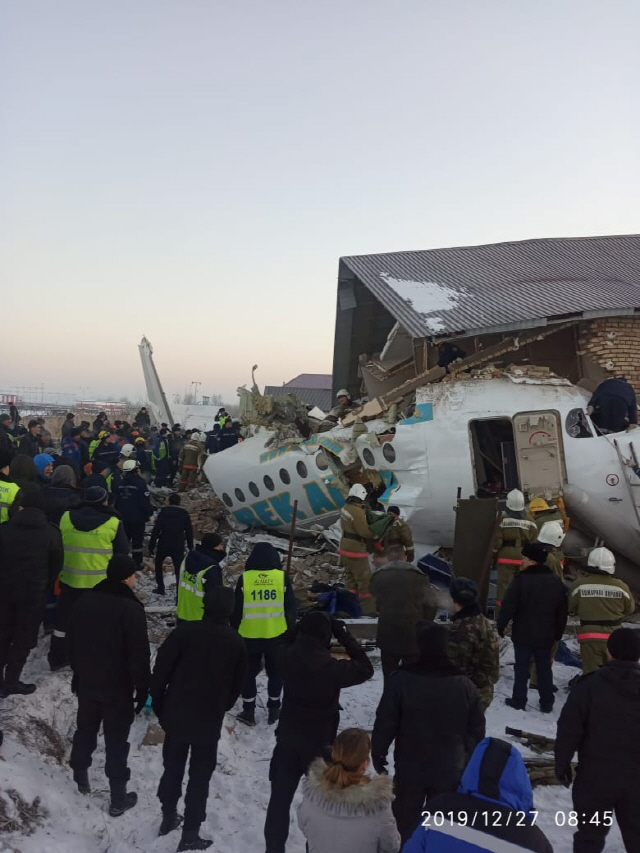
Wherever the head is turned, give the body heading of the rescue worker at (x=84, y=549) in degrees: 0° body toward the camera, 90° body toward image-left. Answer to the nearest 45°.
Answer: approximately 225°

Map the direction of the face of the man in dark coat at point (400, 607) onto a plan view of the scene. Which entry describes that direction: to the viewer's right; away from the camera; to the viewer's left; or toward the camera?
away from the camera

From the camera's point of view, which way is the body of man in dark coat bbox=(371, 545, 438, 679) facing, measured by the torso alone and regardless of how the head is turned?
away from the camera

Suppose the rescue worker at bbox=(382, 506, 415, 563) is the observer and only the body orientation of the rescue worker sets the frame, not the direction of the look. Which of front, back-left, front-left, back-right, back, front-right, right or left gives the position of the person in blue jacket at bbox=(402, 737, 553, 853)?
front-left

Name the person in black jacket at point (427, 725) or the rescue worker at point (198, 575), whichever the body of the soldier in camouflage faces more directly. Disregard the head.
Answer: the rescue worker

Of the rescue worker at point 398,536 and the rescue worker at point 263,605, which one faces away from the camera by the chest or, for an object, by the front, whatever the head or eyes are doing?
the rescue worker at point 263,605

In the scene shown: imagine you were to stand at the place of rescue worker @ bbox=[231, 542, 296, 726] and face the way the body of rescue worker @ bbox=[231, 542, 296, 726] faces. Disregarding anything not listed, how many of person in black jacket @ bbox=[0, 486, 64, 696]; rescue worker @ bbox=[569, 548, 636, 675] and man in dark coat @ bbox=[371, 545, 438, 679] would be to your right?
2

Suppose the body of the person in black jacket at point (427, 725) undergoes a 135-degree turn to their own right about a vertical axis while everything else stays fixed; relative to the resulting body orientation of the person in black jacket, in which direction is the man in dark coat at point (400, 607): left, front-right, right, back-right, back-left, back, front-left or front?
back-left

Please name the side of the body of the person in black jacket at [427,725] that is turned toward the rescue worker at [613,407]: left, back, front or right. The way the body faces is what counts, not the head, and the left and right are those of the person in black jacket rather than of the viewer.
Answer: front

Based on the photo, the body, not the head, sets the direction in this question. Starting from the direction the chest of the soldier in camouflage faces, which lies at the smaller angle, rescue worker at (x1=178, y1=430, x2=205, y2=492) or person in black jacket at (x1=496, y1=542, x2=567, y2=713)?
the rescue worker

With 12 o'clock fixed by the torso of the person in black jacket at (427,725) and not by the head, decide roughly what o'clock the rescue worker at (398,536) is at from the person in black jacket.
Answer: The rescue worker is roughly at 12 o'clock from the person in black jacket.

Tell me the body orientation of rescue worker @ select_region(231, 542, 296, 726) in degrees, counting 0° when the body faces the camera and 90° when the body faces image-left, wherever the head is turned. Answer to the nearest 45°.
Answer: approximately 180°

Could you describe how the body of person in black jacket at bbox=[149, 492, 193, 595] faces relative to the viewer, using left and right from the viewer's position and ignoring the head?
facing away from the viewer

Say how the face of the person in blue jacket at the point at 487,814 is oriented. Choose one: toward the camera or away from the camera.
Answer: away from the camera

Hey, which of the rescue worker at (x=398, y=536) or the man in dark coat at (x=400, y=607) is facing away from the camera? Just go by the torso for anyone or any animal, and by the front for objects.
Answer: the man in dark coat at (x=400, y=607)

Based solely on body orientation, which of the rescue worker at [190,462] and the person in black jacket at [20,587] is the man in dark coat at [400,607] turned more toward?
the rescue worker
